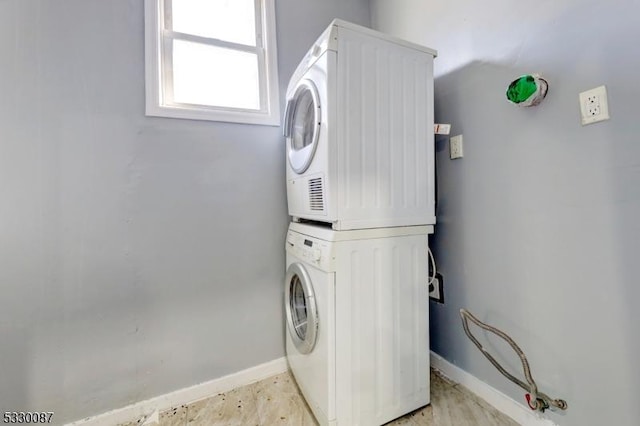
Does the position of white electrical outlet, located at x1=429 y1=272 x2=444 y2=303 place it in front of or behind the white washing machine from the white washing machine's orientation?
behind

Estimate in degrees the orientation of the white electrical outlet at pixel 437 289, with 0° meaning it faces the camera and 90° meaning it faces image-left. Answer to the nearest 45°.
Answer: approximately 45°

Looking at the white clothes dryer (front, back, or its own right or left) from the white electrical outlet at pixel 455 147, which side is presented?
back

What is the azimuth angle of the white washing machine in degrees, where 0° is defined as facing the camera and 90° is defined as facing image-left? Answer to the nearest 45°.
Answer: approximately 45°

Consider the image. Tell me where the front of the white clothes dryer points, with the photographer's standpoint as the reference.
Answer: facing the viewer and to the left of the viewer

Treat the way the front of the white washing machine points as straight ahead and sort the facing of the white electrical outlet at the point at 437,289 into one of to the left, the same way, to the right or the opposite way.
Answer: the same way

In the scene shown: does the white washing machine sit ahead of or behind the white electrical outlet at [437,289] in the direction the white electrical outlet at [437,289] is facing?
ahead
